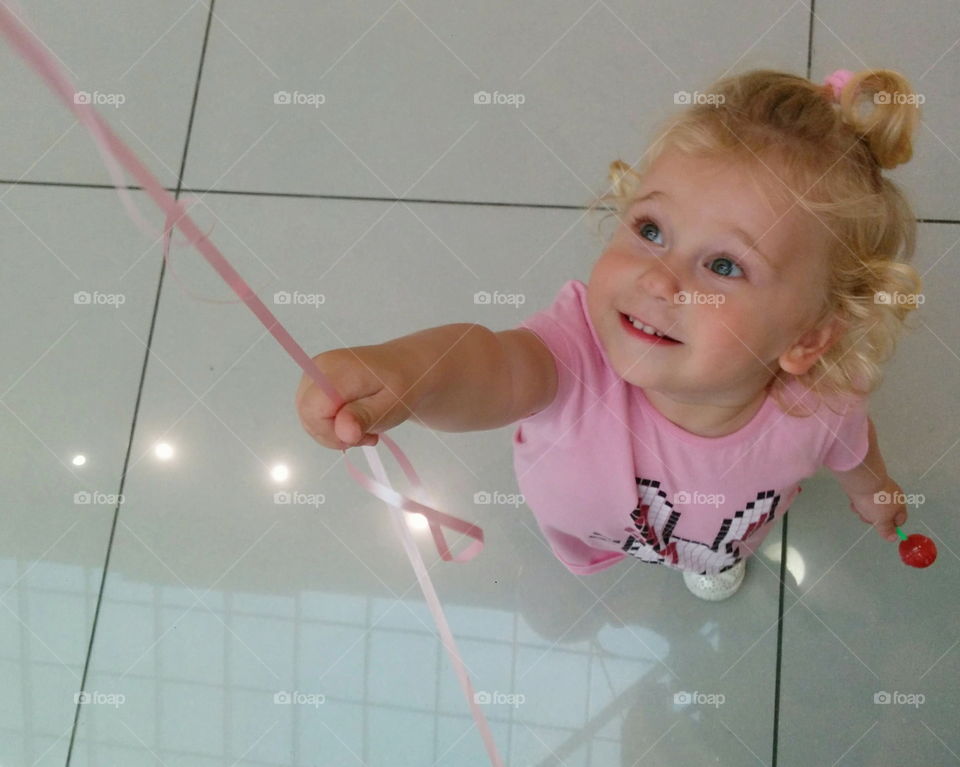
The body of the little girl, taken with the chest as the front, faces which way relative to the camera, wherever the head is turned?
toward the camera
